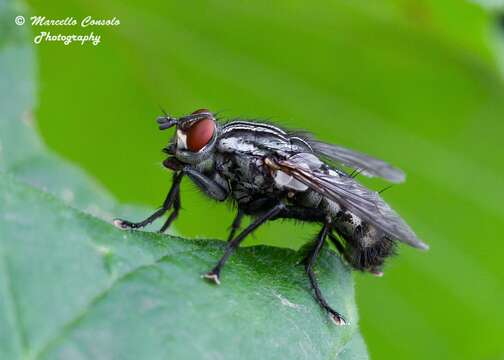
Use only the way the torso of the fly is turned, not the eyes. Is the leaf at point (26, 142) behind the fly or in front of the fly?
in front

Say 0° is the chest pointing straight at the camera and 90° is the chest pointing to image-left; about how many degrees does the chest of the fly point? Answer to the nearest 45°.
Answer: approximately 90°
